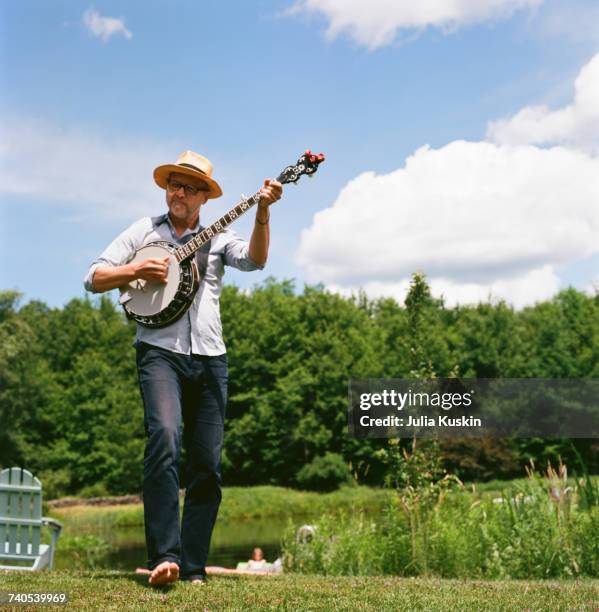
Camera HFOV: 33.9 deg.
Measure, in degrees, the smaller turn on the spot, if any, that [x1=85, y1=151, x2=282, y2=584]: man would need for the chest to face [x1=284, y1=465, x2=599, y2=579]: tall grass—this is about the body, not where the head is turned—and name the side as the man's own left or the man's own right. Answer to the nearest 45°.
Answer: approximately 135° to the man's own left

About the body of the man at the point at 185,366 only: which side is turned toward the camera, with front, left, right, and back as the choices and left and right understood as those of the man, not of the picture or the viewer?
front

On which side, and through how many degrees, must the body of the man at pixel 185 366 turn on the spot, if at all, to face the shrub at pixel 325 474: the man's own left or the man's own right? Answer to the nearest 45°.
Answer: approximately 180°
